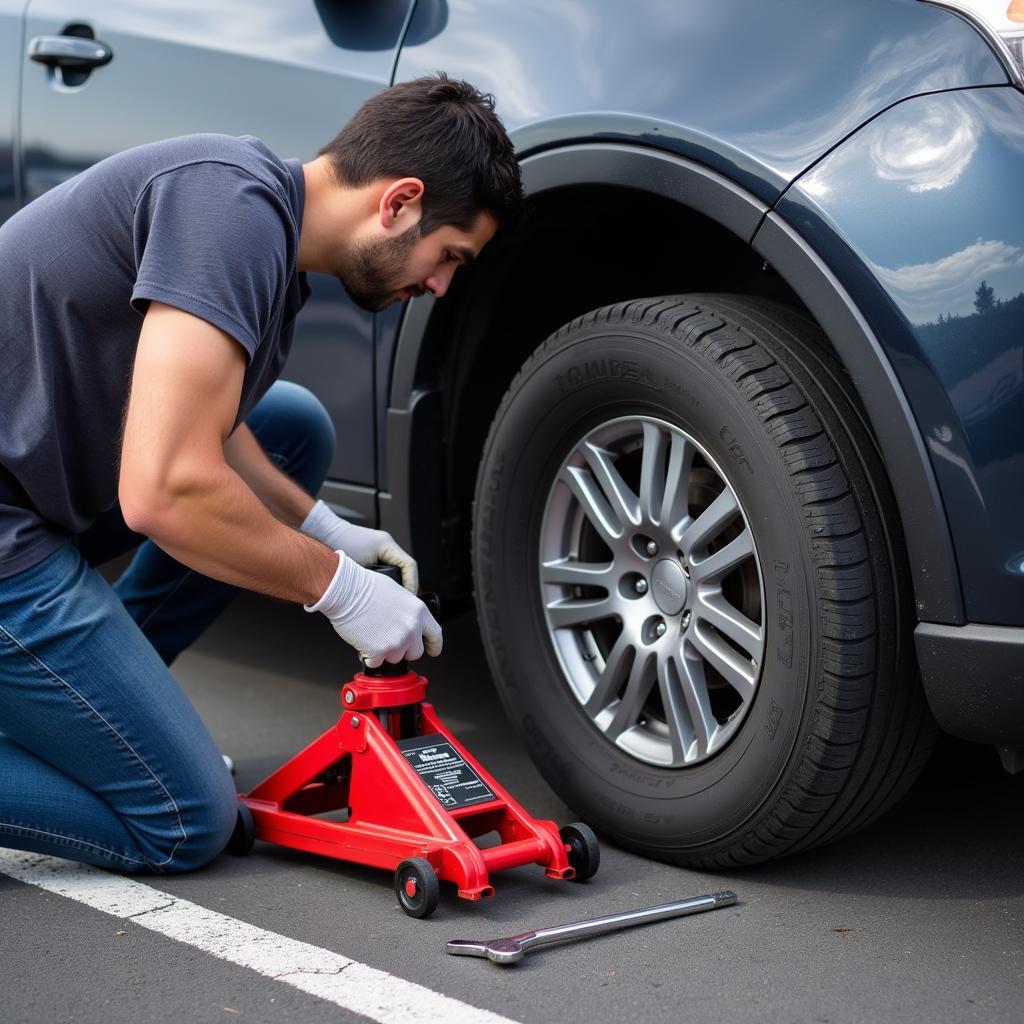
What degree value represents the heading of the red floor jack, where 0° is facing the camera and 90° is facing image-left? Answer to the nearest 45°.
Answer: approximately 315°

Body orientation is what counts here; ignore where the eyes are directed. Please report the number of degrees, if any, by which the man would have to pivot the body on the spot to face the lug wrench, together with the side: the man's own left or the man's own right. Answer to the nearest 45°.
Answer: approximately 45° to the man's own right

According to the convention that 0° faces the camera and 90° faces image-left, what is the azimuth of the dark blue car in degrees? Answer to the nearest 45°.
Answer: approximately 315°

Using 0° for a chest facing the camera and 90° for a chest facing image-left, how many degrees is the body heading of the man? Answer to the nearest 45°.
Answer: approximately 270°

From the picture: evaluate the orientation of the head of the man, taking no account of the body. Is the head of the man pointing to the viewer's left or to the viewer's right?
to the viewer's right
